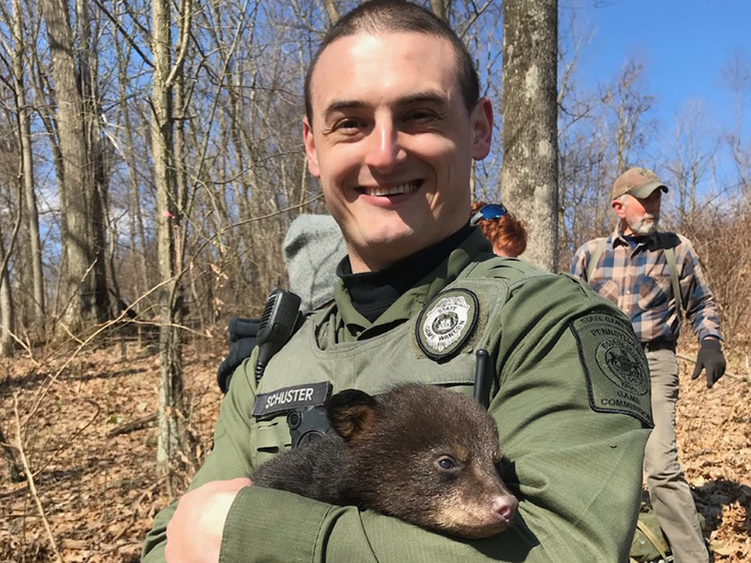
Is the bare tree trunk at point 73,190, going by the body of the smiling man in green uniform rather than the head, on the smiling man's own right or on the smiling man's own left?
on the smiling man's own right

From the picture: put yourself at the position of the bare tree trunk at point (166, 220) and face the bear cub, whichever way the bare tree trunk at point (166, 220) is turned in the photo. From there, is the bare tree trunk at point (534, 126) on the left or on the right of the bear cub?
left

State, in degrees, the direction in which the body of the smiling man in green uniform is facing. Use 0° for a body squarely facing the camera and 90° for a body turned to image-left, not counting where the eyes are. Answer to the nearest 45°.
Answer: approximately 45°

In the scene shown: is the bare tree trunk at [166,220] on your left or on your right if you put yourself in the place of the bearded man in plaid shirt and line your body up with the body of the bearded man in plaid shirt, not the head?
on your right

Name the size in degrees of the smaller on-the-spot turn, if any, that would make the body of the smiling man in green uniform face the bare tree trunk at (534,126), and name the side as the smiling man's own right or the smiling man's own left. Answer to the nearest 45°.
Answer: approximately 135° to the smiling man's own right

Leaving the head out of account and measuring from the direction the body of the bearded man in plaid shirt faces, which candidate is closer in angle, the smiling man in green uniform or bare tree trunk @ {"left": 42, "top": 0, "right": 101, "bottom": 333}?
the smiling man in green uniform

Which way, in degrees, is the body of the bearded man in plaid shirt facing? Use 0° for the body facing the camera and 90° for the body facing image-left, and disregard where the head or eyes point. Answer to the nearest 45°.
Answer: approximately 0°
